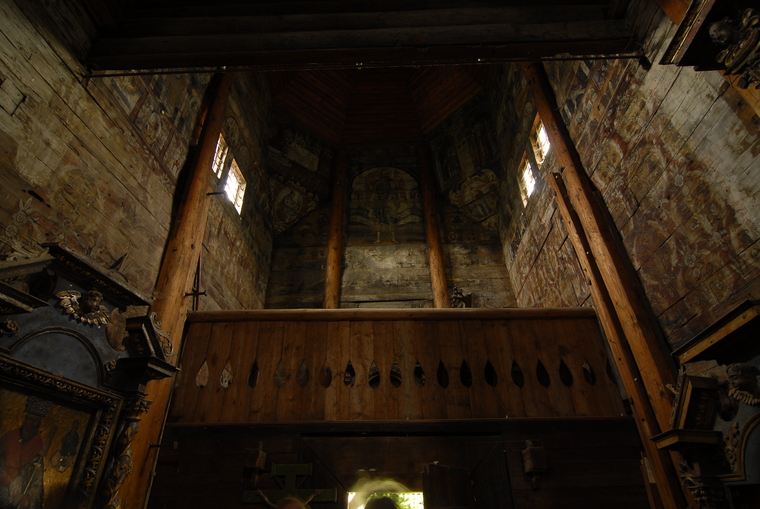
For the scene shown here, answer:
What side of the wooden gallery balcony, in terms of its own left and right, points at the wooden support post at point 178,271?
right

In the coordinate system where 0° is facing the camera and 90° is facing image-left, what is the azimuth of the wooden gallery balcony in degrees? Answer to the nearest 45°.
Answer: approximately 0°

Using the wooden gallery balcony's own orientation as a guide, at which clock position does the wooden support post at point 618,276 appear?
The wooden support post is roughly at 9 o'clock from the wooden gallery balcony.

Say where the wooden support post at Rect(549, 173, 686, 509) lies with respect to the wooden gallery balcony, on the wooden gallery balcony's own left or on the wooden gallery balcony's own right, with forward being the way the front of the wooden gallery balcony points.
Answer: on the wooden gallery balcony's own left
